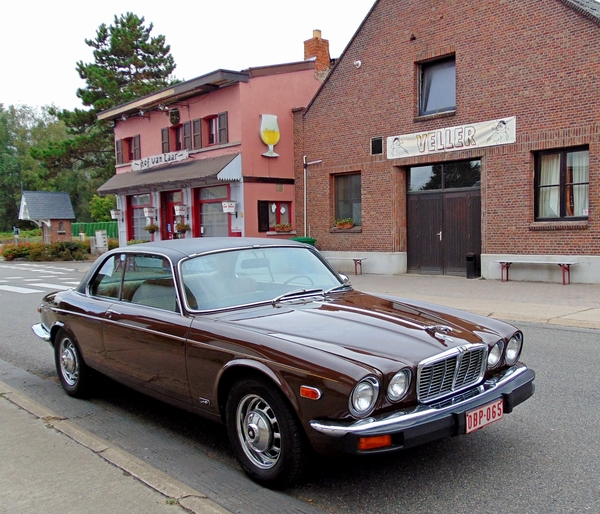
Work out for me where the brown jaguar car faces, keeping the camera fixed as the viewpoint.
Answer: facing the viewer and to the right of the viewer

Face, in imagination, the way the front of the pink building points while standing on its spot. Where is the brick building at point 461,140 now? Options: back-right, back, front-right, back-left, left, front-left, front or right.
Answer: left

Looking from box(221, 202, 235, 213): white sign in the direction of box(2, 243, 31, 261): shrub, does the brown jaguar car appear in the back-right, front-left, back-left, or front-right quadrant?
back-left

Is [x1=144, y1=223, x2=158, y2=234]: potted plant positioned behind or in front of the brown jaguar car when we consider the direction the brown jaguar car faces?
behind

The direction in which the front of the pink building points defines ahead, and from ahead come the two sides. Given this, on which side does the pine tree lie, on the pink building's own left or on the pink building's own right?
on the pink building's own right

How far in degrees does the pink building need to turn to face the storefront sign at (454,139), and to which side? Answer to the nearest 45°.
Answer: approximately 90° to its left

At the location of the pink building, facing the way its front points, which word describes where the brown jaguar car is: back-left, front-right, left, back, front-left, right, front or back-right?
front-left

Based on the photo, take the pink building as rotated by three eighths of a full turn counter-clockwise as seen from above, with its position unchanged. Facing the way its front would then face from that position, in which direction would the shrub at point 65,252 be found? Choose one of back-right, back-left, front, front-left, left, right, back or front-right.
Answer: back-left

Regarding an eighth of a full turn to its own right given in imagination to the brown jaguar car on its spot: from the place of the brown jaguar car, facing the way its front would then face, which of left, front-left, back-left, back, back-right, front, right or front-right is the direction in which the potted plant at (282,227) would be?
back

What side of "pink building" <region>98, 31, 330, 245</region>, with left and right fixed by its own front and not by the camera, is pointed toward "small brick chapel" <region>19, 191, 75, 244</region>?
right

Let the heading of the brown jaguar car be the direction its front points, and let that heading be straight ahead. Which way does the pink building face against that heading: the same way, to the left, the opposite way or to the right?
to the right

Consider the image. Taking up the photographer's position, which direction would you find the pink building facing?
facing the viewer and to the left of the viewer

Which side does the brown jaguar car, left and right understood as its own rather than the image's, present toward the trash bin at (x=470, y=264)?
left

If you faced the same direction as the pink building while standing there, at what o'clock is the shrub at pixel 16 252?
The shrub is roughly at 3 o'clock from the pink building.

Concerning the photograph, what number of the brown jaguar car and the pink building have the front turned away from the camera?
0
